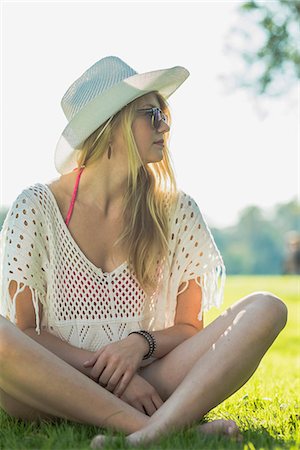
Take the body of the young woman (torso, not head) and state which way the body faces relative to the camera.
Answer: toward the camera

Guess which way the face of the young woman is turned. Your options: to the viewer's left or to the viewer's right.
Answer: to the viewer's right
